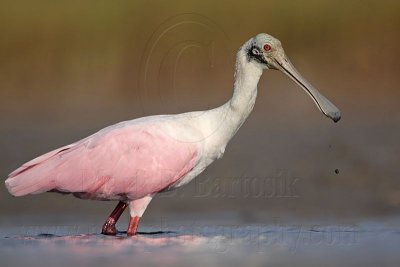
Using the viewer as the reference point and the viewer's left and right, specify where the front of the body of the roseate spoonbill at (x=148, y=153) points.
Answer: facing to the right of the viewer
